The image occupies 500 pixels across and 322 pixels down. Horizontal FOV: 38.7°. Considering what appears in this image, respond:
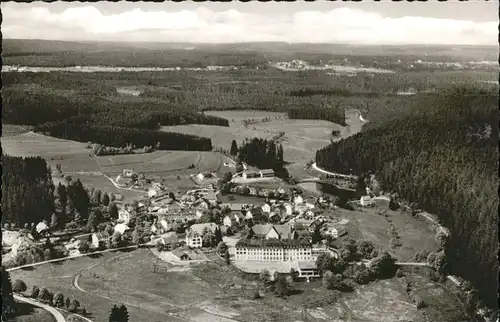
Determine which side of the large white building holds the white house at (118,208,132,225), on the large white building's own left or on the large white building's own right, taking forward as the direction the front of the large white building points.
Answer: on the large white building's own right

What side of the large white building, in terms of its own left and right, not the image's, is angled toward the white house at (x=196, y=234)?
right

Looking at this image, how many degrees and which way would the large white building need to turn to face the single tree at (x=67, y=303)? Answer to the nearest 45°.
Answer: approximately 45° to its right

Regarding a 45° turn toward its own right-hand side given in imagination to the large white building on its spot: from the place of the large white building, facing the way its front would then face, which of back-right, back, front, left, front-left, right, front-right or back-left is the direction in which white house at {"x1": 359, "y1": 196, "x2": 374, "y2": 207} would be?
back

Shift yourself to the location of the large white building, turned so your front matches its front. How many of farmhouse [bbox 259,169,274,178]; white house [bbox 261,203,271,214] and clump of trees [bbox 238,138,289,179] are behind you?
3

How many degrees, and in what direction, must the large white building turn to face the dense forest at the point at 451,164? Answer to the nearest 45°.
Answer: approximately 135° to its left

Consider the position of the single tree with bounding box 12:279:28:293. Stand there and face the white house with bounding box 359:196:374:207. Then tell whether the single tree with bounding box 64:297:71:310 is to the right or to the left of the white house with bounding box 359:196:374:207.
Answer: right

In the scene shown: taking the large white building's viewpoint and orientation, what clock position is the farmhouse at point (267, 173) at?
The farmhouse is roughly at 6 o'clock from the large white building.

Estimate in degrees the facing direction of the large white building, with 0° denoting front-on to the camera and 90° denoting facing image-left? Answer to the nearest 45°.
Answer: approximately 0°

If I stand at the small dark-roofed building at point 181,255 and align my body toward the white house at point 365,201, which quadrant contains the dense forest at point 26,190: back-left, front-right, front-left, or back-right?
back-left

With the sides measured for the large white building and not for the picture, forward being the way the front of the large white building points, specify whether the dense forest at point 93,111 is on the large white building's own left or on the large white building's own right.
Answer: on the large white building's own right

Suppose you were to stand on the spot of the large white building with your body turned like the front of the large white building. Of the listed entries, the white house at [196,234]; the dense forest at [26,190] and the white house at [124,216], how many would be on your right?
3

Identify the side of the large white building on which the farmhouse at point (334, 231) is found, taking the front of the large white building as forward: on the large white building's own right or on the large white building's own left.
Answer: on the large white building's own left

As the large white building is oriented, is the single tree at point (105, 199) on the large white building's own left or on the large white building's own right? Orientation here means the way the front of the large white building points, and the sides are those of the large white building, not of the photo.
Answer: on the large white building's own right

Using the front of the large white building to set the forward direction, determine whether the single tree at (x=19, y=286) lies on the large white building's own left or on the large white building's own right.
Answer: on the large white building's own right
